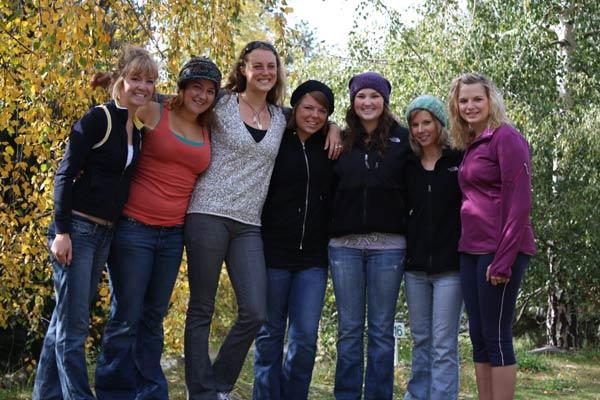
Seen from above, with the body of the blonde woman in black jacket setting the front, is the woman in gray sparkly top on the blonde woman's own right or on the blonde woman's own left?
on the blonde woman's own left

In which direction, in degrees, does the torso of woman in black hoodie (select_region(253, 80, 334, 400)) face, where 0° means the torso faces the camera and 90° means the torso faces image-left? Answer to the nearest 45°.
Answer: approximately 0°

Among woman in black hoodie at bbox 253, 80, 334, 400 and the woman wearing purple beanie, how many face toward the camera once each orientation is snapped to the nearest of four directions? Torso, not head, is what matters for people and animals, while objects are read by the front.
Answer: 2

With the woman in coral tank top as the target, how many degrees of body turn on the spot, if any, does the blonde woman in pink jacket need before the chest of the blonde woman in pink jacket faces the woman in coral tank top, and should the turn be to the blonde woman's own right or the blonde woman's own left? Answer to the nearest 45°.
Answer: approximately 45° to the blonde woman's own right

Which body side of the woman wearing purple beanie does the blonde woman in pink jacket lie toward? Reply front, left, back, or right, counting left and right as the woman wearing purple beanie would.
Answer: left

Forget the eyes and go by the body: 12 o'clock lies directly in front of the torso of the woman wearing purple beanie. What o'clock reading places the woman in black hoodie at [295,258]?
The woman in black hoodie is roughly at 3 o'clock from the woman wearing purple beanie.

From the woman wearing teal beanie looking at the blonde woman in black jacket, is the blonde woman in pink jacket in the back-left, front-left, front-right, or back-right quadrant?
back-left

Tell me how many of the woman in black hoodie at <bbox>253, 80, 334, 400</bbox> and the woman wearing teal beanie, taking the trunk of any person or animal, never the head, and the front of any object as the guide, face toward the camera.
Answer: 2

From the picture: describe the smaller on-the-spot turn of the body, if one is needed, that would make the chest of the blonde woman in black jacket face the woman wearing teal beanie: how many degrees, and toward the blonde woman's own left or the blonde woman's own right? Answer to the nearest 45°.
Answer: approximately 45° to the blonde woman's own left

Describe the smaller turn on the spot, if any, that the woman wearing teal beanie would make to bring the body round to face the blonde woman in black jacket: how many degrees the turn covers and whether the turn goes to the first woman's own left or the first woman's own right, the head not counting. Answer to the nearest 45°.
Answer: approximately 45° to the first woman's own right
